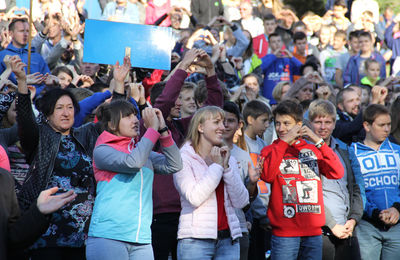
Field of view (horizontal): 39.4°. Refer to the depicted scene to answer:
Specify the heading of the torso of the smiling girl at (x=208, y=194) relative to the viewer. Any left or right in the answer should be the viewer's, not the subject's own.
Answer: facing the viewer and to the right of the viewer

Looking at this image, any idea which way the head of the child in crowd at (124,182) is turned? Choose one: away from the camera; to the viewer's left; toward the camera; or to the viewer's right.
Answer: to the viewer's right

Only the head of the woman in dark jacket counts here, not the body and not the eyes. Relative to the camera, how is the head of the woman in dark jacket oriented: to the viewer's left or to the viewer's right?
to the viewer's right

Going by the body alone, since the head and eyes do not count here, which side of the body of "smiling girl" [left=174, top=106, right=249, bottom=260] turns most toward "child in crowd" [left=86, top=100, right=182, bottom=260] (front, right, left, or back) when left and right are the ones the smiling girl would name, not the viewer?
right

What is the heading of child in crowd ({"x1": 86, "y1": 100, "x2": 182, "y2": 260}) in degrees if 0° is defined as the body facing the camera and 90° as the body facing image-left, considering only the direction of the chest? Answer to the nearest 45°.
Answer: approximately 315°

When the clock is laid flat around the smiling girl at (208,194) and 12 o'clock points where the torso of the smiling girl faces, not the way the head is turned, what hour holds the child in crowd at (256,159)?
The child in crowd is roughly at 8 o'clock from the smiling girl.

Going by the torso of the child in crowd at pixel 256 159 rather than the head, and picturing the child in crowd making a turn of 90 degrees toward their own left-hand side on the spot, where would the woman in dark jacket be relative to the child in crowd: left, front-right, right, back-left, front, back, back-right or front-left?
back

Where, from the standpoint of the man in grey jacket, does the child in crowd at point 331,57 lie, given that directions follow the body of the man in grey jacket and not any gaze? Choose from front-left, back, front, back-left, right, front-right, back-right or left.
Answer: back

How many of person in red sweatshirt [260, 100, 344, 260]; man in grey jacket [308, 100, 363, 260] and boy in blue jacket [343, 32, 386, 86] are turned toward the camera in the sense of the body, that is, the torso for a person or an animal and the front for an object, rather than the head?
3
